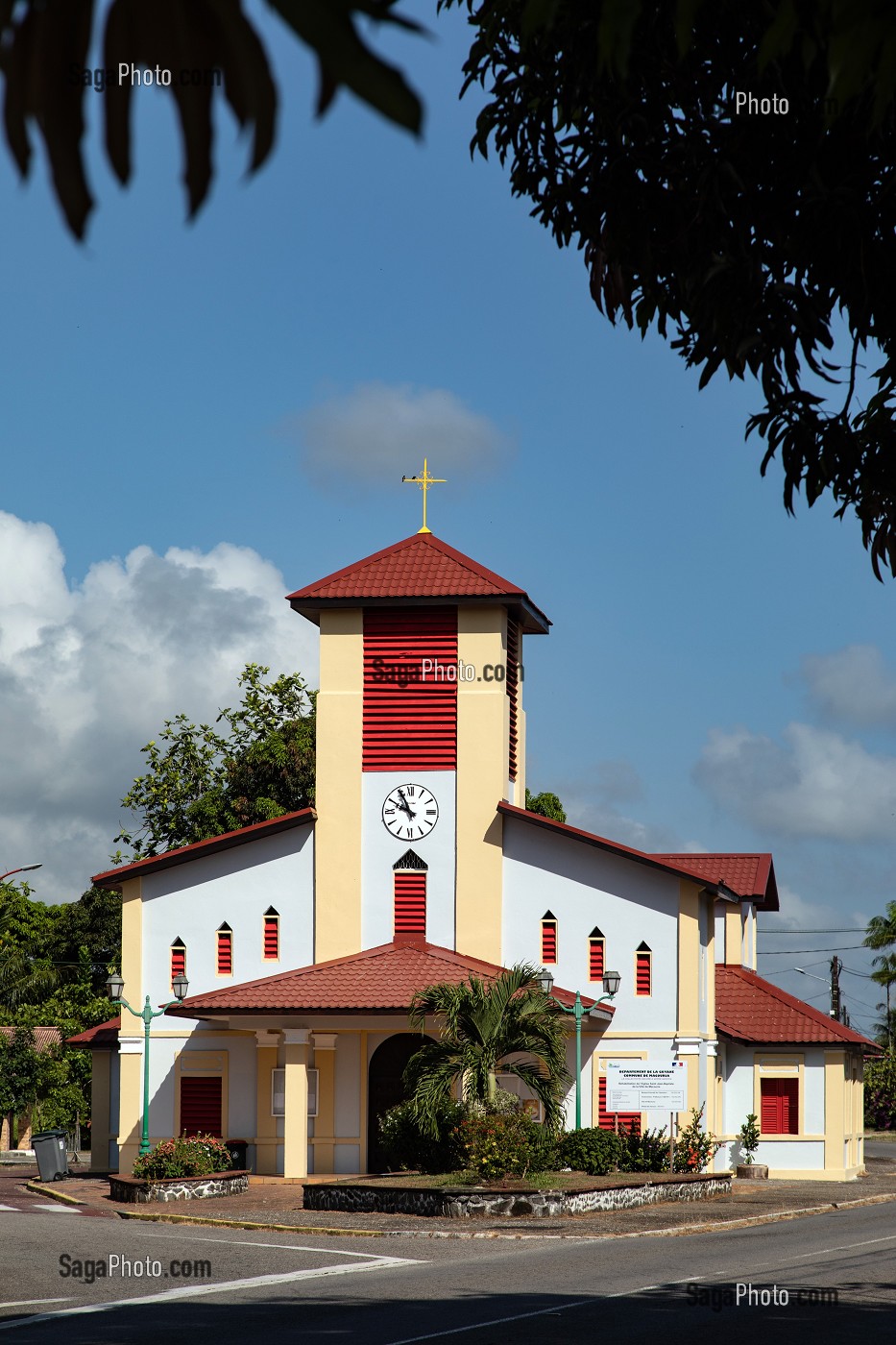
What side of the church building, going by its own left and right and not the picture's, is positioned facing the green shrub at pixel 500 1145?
front

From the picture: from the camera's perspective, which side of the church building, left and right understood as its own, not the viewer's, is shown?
front

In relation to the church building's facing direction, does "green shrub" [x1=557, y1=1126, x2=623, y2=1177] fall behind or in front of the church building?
in front

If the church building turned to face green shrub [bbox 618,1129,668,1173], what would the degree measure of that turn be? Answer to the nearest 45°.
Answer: approximately 45° to its left

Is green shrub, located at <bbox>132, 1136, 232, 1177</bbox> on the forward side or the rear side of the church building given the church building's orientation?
on the forward side

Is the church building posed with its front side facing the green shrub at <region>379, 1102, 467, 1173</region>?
yes

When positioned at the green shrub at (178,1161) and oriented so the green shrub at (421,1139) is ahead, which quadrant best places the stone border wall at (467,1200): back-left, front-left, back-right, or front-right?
front-right

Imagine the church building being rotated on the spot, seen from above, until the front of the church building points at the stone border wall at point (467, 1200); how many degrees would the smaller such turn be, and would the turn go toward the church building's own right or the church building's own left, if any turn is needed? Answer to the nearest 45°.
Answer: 0° — it already faces it
